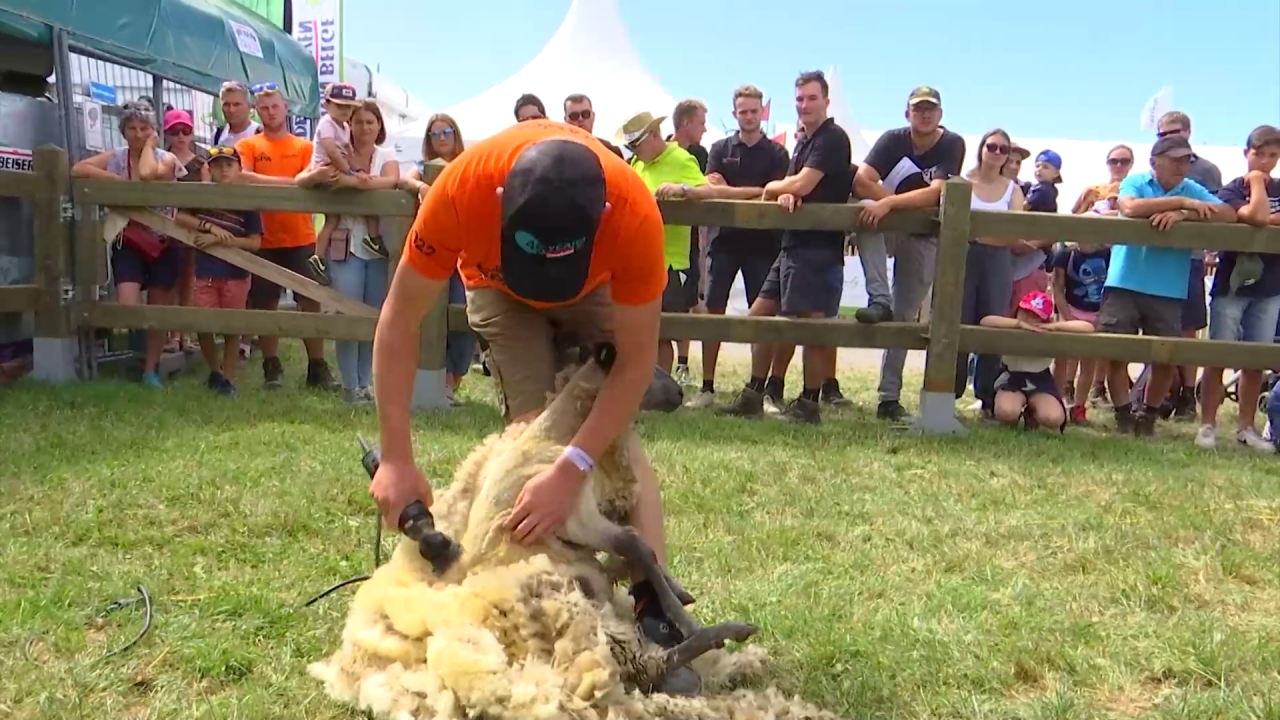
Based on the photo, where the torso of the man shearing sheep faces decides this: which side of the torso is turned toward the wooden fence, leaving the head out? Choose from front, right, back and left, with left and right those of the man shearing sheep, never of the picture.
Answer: back

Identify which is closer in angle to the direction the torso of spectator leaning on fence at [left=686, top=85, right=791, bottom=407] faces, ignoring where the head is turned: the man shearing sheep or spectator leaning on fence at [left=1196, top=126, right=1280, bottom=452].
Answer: the man shearing sheep

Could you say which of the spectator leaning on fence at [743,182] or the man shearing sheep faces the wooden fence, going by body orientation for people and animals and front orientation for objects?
the spectator leaning on fence

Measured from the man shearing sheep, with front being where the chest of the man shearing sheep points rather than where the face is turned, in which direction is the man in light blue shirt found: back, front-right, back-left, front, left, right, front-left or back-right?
back-left

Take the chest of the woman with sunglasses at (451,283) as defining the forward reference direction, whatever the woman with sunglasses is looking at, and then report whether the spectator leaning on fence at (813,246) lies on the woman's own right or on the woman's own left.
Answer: on the woman's own left

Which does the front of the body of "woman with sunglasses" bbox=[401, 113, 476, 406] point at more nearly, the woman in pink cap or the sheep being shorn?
the sheep being shorn
